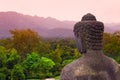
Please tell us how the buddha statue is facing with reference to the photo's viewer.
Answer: facing away from the viewer and to the left of the viewer
